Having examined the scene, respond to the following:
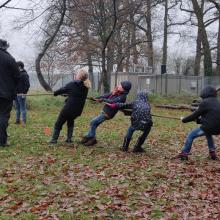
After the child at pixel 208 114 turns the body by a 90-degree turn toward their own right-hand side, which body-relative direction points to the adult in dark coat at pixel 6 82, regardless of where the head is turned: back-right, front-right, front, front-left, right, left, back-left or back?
back-left

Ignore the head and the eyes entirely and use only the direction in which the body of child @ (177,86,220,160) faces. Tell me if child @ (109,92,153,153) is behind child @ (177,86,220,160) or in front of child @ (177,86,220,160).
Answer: in front

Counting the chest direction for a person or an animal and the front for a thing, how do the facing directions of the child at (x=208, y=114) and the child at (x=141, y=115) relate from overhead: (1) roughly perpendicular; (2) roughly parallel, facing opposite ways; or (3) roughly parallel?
roughly parallel

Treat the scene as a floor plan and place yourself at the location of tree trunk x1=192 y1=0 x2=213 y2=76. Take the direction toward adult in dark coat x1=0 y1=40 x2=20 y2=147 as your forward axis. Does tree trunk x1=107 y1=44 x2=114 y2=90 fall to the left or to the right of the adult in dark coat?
right

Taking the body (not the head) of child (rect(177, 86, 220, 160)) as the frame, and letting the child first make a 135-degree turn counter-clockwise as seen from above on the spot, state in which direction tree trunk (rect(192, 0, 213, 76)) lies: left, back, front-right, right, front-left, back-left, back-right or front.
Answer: back

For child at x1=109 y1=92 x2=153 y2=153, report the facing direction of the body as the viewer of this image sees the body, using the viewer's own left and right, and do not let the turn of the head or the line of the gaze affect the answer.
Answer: facing away from the viewer and to the left of the viewer

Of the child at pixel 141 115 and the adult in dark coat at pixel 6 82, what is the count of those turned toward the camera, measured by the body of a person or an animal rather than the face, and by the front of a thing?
0

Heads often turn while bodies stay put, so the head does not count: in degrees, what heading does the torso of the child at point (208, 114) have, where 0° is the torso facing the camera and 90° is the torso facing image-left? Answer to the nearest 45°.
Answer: approximately 135°

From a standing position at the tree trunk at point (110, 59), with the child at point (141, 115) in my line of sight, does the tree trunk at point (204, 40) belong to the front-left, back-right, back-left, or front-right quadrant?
back-left

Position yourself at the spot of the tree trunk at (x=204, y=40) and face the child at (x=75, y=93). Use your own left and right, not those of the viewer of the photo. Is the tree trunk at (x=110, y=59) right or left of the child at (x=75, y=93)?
right

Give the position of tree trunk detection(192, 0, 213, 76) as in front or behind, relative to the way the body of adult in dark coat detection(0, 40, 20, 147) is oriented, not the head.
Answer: in front
